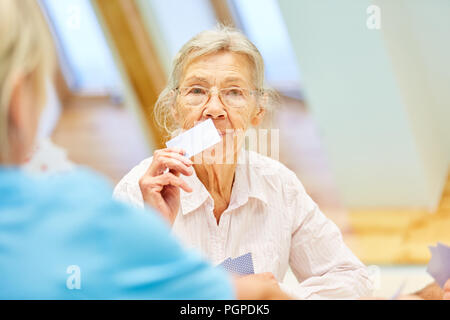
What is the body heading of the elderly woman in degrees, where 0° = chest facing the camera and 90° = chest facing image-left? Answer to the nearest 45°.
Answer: approximately 0°
